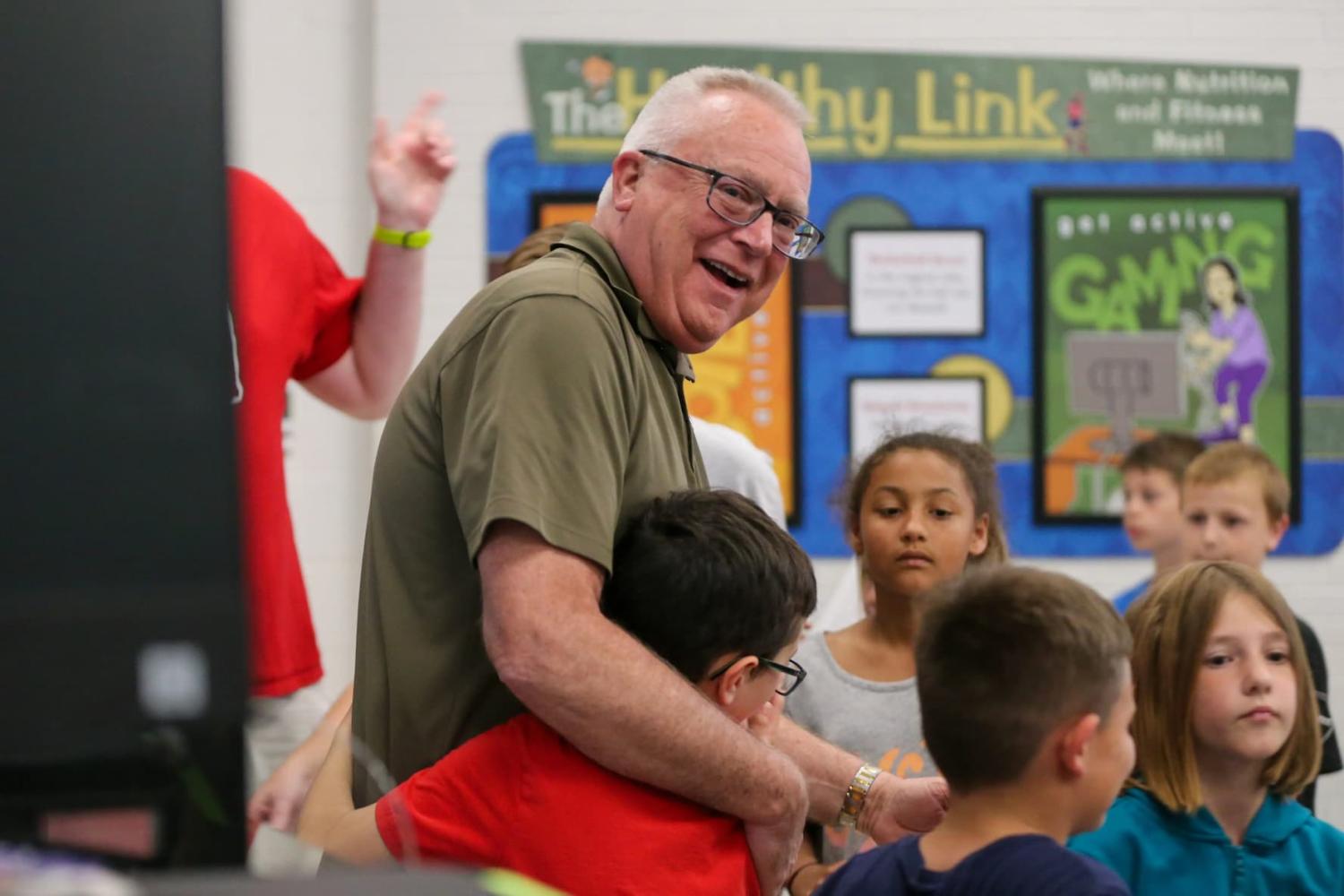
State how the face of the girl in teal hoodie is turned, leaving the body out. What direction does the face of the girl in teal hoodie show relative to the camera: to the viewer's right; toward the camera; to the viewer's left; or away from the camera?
toward the camera

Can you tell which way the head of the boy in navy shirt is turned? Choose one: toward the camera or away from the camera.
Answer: away from the camera

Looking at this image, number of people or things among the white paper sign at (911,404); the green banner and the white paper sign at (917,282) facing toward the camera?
3

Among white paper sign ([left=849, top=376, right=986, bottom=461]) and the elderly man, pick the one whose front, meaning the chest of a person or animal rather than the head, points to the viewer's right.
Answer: the elderly man

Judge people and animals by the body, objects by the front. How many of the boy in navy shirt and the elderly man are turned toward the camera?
0

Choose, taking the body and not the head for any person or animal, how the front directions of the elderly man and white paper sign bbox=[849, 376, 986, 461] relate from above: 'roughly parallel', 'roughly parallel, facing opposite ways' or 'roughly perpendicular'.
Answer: roughly perpendicular

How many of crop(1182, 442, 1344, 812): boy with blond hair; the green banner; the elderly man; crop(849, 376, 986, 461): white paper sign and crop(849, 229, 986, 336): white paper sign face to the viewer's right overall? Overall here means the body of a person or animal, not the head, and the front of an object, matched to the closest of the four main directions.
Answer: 1

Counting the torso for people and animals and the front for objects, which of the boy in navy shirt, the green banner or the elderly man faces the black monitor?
the green banner

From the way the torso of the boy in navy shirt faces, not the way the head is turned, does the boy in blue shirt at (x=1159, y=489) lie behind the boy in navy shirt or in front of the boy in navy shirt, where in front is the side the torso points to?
in front

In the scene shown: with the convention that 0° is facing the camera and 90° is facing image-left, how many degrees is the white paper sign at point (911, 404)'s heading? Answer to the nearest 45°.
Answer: approximately 0°

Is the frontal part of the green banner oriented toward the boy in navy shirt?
yes

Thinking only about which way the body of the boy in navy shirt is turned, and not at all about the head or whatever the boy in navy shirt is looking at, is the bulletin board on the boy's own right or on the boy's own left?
on the boy's own left

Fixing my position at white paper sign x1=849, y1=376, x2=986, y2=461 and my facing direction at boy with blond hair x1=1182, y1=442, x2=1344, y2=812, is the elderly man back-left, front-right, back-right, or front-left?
front-right

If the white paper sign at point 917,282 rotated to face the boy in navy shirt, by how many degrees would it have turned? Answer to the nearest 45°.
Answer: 0° — it already faces them

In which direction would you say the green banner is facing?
toward the camera

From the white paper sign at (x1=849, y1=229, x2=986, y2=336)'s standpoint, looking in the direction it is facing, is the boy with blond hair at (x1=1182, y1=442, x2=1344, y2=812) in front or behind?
in front

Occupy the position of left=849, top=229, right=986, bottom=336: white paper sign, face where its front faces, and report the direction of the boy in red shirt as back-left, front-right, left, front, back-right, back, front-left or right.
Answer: front

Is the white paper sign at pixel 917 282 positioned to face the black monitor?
yes

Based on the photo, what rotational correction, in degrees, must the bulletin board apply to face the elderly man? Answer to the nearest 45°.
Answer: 0° — it already faces them

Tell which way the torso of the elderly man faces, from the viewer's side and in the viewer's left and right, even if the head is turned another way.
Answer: facing to the right of the viewer

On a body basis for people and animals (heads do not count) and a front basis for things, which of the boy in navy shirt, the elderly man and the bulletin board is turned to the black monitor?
the bulletin board

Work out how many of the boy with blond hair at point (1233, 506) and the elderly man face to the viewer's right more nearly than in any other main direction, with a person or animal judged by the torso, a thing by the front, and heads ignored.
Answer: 1
